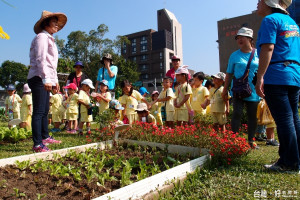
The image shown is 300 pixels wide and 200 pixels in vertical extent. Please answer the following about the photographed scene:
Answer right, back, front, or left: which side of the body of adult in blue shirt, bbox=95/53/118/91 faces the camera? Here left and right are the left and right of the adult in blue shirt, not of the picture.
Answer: front

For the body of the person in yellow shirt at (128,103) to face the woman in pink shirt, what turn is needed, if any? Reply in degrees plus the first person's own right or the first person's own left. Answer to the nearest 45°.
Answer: approximately 45° to the first person's own right

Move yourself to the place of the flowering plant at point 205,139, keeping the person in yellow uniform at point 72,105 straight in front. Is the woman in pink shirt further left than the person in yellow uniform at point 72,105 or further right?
left

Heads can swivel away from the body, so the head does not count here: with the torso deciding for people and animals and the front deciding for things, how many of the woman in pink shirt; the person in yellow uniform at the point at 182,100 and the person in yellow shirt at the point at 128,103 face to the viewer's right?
1

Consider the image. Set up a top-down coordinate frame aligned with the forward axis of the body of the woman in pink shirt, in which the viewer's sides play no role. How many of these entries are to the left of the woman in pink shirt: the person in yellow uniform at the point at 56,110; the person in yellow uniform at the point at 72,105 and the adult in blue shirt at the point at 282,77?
2

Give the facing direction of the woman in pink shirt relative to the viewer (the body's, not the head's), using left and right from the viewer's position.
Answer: facing to the right of the viewer

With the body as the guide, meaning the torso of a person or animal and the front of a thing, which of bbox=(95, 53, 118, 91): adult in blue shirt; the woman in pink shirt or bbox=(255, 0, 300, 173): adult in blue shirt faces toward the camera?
bbox=(95, 53, 118, 91): adult in blue shirt

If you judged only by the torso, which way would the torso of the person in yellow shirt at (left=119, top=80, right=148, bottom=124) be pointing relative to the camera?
toward the camera

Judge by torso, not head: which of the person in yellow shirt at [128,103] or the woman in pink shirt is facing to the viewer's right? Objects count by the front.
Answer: the woman in pink shirt

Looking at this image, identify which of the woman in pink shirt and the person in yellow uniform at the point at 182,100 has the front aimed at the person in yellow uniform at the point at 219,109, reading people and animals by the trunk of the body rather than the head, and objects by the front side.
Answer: the woman in pink shirt

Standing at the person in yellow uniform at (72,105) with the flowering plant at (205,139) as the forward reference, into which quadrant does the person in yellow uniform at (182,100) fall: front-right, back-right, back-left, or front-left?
front-left

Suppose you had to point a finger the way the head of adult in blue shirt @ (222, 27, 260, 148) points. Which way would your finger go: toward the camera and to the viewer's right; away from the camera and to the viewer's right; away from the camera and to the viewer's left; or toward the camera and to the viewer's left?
toward the camera and to the viewer's left

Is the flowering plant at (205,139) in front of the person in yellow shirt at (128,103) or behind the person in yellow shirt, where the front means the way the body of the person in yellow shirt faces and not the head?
in front

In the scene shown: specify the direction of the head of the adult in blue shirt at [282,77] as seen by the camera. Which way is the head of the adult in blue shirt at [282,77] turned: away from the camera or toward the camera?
away from the camera

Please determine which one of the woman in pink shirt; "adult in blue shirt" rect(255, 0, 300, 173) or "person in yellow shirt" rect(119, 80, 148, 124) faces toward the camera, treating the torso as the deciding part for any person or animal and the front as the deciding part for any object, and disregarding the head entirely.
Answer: the person in yellow shirt
